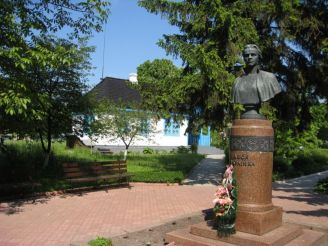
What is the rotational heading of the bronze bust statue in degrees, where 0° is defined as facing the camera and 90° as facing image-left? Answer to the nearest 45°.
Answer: approximately 45°

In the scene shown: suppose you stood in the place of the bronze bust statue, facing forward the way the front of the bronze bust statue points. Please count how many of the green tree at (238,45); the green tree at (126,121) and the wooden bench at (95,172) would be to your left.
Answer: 0

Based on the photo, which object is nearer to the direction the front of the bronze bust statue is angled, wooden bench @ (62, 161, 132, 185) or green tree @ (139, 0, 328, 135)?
the wooden bench

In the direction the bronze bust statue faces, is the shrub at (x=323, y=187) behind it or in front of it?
behind

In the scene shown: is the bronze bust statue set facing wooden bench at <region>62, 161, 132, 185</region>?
no

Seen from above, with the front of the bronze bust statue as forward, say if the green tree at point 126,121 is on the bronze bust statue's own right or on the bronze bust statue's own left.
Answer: on the bronze bust statue's own right

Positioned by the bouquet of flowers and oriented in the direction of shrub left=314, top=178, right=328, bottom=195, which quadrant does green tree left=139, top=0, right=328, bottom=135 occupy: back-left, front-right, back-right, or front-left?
front-left

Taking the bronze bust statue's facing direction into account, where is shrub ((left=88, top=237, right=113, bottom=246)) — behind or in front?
in front

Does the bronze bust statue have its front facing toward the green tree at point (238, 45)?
no
